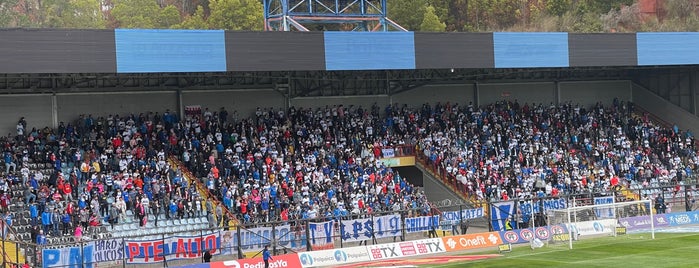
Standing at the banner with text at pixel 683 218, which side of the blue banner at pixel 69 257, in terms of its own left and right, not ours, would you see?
left

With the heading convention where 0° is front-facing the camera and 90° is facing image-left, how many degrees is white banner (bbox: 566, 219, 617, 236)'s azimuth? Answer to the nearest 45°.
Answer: approximately 0°

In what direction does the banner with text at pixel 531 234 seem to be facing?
toward the camera

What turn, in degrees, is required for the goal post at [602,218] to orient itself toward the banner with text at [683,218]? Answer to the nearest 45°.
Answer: approximately 90° to its left

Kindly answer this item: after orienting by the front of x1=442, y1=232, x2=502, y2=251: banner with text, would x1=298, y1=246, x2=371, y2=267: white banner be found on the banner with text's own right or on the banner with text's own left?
on the banner with text's own right

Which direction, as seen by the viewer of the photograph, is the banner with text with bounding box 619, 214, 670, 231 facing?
facing the viewer

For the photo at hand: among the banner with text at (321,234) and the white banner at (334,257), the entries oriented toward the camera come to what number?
2

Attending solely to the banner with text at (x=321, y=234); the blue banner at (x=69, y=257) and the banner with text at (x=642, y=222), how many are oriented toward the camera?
3

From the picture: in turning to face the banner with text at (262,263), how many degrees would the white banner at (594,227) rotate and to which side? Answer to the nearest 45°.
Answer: approximately 45° to its right

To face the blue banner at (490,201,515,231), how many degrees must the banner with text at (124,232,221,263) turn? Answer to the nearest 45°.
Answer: approximately 90° to its left

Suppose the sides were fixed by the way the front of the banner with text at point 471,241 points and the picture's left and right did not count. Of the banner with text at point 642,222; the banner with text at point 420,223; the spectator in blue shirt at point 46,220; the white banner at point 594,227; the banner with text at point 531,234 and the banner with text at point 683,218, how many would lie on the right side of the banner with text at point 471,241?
2

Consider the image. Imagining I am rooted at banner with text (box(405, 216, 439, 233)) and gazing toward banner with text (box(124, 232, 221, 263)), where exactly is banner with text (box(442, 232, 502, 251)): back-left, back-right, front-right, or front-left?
back-left
